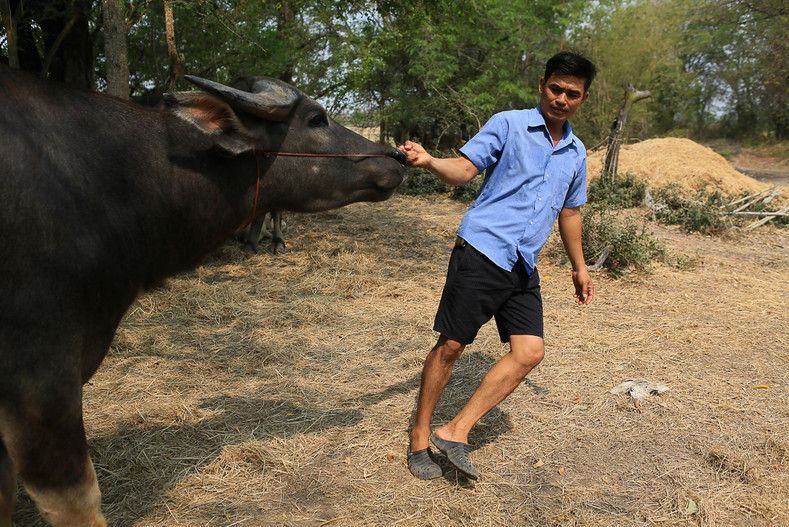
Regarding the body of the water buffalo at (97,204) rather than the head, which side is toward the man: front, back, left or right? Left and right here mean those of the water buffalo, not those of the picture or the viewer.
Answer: front

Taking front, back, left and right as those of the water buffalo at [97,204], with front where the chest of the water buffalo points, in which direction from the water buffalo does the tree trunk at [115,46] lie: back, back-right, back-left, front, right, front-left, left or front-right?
left

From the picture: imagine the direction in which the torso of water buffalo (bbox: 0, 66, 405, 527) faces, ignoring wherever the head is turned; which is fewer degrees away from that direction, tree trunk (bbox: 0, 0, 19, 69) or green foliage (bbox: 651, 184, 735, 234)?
the green foliage

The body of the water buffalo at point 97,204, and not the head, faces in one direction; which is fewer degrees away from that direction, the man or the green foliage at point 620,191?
the man

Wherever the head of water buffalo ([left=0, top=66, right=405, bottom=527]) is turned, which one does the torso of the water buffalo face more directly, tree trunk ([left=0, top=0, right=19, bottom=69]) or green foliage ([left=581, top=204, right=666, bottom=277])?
the green foliage

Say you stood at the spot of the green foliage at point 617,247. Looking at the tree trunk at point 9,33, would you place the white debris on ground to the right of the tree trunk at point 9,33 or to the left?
left

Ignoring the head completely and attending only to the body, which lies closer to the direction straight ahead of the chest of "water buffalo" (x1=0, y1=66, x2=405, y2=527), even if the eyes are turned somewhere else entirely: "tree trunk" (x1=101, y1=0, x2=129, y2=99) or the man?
the man

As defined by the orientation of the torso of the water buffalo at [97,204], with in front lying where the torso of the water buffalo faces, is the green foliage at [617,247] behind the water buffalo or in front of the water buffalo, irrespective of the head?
in front

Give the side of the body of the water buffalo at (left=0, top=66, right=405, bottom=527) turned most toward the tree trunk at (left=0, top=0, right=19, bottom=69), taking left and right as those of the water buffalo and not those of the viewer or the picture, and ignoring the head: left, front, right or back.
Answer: left

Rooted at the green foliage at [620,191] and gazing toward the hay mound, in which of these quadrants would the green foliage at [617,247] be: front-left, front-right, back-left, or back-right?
back-right

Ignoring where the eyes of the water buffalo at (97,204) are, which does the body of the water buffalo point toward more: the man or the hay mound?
the man

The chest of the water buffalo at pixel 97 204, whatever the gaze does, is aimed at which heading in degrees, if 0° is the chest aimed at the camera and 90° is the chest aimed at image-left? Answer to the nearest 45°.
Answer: approximately 270°

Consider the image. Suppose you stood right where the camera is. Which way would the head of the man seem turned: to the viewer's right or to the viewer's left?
to the viewer's left

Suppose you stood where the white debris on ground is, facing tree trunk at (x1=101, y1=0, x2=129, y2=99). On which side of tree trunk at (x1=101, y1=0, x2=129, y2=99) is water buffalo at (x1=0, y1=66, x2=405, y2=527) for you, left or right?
left
